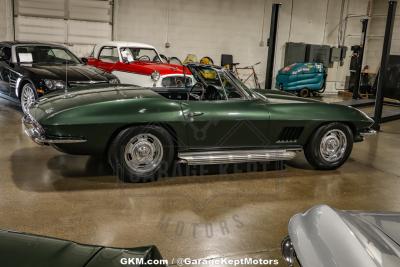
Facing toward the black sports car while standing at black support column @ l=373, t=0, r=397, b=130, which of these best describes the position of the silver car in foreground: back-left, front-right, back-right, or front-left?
front-left

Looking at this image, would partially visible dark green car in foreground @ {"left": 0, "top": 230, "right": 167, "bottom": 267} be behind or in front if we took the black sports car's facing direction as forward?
in front

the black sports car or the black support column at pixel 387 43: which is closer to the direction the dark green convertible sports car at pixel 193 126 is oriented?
the black support column

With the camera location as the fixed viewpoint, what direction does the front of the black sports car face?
facing the viewer and to the right of the viewer

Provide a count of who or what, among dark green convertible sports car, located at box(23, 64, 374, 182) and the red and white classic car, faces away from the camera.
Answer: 0

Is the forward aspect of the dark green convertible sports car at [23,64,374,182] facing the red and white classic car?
no

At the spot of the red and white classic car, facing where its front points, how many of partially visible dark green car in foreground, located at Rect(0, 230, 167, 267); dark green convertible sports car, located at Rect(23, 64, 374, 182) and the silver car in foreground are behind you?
0

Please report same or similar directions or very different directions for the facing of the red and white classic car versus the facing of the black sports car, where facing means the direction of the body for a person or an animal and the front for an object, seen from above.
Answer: same or similar directions

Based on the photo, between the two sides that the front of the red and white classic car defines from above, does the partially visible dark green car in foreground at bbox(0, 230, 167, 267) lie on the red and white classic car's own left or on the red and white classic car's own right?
on the red and white classic car's own right

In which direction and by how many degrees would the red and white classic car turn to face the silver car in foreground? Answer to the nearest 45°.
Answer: approximately 45° to its right

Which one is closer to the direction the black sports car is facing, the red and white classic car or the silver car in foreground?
the silver car in foreground

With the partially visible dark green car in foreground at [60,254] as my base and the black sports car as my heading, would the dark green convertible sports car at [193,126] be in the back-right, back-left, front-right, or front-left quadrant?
front-right

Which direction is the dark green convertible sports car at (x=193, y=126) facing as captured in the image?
to the viewer's right

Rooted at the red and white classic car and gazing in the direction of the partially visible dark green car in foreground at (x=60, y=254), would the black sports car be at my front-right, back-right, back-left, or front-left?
front-right

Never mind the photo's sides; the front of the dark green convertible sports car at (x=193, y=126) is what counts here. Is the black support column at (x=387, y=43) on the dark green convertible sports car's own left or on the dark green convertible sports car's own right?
on the dark green convertible sports car's own left

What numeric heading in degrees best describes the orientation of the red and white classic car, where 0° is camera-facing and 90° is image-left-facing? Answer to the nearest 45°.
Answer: approximately 315°

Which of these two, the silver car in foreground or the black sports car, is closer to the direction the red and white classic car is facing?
the silver car in foreground

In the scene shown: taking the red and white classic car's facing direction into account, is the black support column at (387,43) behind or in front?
in front
